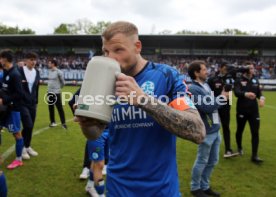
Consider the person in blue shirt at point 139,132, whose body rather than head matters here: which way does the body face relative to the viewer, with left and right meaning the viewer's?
facing the viewer and to the left of the viewer

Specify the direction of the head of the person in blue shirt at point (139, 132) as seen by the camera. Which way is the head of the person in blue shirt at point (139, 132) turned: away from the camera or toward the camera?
toward the camera

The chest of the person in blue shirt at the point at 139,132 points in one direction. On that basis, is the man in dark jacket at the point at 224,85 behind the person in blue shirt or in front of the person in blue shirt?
behind

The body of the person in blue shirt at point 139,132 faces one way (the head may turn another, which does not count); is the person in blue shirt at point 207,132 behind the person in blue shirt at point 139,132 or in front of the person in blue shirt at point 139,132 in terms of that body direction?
behind

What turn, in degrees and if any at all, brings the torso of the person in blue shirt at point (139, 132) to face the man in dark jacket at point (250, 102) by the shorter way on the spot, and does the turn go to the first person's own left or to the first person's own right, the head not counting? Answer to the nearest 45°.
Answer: approximately 180°
